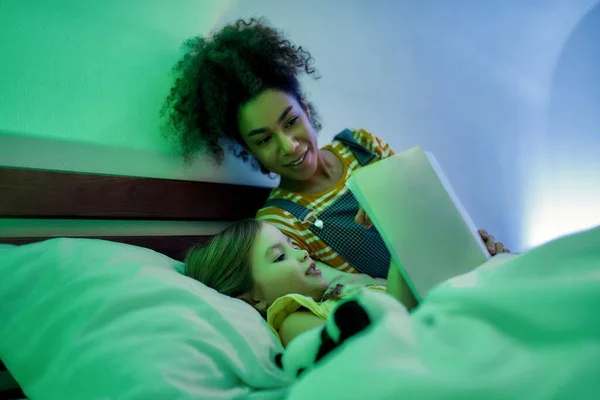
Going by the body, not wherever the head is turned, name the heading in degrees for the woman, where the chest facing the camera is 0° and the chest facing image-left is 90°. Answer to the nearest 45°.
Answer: approximately 315°

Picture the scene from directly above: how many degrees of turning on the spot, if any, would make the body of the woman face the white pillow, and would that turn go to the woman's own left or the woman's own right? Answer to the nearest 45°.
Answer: approximately 45° to the woman's own right

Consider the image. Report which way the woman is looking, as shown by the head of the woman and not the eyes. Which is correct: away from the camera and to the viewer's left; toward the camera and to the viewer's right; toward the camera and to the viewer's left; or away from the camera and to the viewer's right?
toward the camera and to the viewer's right
